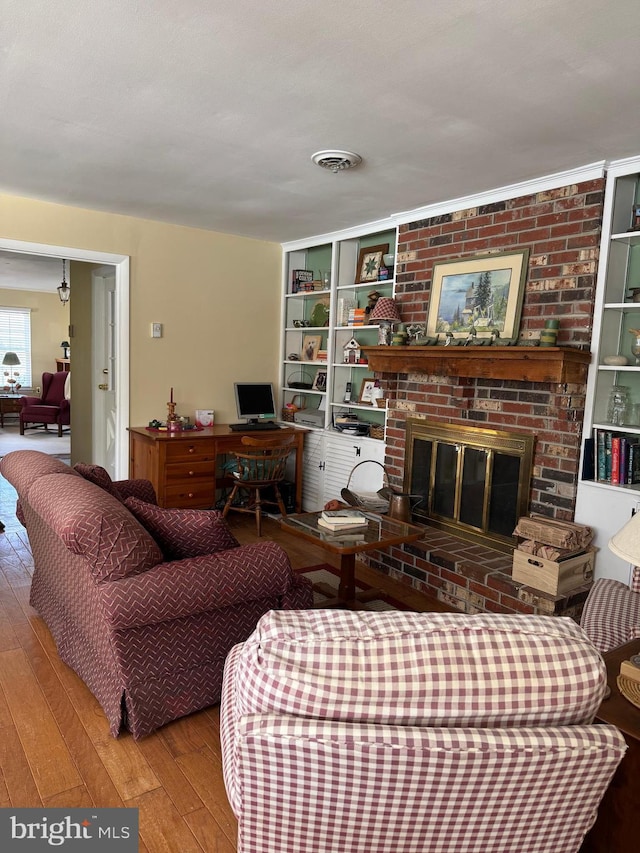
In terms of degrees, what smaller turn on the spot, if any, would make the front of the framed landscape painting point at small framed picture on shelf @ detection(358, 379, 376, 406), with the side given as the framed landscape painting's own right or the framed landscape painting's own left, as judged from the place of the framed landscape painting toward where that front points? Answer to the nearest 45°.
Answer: approximately 90° to the framed landscape painting's own right

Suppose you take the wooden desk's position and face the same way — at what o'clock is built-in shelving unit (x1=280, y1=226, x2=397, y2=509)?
The built-in shelving unit is roughly at 10 o'clock from the wooden desk.

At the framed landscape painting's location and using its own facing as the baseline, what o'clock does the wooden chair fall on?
The wooden chair is roughly at 2 o'clock from the framed landscape painting.

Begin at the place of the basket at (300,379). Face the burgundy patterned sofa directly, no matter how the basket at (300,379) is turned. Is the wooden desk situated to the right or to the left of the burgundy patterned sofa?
right

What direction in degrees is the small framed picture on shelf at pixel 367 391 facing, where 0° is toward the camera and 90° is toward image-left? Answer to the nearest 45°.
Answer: approximately 45°

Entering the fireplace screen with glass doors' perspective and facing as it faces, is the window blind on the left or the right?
on its right

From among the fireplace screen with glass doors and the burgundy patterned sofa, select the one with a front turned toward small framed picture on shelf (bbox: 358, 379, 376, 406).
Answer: the burgundy patterned sofa

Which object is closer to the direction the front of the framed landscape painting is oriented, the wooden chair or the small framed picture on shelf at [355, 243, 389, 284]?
the wooden chair

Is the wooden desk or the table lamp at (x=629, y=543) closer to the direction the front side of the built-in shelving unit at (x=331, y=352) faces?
the wooden desk
